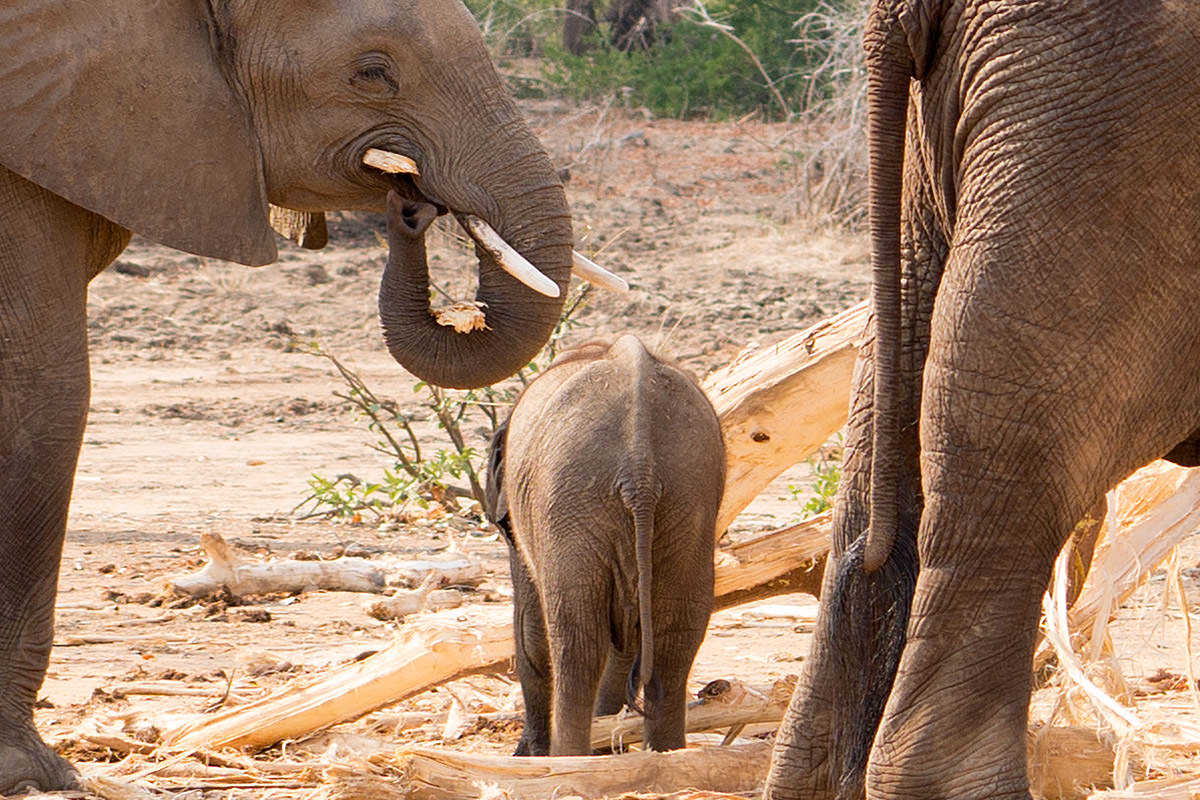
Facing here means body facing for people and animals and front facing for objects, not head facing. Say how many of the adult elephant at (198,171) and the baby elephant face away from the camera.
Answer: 1

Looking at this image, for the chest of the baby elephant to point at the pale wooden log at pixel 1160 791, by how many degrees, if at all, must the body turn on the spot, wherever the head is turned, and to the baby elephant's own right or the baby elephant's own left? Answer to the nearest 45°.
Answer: approximately 135° to the baby elephant's own right

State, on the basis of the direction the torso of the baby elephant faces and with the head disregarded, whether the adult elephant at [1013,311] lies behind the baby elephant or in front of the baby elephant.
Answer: behind

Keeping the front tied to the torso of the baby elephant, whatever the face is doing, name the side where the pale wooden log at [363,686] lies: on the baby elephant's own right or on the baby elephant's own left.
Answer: on the baby elephant's own left

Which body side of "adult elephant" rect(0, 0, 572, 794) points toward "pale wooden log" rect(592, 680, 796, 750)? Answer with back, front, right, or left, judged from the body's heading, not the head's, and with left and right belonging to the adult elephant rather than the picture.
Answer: front

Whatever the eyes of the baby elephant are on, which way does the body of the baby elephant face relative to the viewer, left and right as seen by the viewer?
facing away from the viewer

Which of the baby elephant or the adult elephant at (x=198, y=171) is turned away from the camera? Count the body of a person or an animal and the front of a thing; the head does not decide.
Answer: the baby elephant

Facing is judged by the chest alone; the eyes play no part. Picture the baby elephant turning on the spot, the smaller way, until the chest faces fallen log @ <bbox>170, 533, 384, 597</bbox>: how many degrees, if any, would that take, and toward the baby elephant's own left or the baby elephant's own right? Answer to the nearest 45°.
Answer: approximately 45° to the baby elephant's own left

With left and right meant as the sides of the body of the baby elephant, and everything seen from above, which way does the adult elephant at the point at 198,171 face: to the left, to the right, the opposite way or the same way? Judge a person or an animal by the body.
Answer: to the right

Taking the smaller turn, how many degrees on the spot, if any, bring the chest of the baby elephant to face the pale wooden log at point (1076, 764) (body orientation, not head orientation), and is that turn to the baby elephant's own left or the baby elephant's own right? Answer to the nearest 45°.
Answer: approximately 90° to the baby elephant's own right

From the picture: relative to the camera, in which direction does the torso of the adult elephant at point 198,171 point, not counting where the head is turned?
to the viewer's right

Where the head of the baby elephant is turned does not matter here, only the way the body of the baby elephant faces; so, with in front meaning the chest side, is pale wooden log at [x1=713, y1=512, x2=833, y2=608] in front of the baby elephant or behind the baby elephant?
in front

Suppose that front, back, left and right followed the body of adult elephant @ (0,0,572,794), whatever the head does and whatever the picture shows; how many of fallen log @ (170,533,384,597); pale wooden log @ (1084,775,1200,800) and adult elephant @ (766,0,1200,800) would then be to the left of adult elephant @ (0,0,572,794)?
1

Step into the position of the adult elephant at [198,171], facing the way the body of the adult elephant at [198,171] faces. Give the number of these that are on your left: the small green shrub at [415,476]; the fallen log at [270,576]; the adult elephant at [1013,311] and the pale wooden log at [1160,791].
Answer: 2
